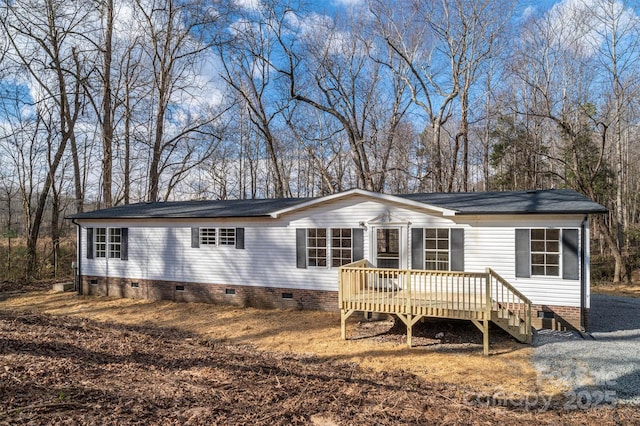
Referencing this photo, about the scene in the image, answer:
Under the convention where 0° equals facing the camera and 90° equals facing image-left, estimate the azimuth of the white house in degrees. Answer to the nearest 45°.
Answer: approximately 0°
